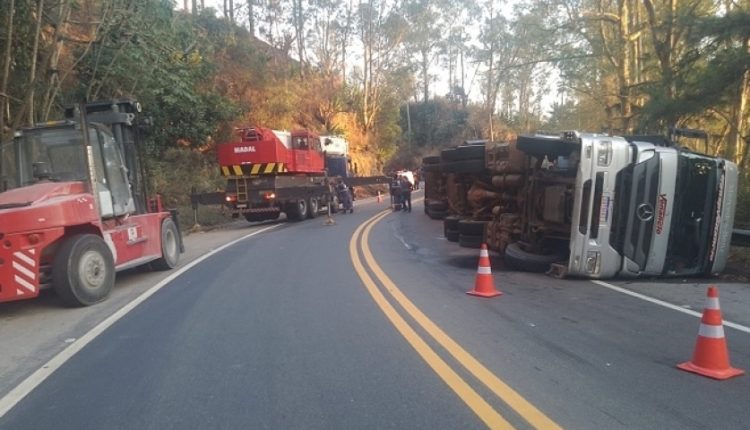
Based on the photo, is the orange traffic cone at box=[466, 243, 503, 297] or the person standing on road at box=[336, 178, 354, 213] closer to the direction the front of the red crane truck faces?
the person standing on road

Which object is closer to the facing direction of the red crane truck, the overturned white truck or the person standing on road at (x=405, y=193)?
the person standing on road

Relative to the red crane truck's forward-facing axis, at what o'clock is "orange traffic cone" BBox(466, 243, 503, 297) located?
The orange traffic cone is roughly at 4 o'clock from the red crane truck.

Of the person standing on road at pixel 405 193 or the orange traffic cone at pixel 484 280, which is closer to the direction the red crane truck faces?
the person standing on road

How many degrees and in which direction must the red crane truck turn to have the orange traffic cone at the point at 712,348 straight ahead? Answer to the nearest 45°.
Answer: approximately 135° to its right

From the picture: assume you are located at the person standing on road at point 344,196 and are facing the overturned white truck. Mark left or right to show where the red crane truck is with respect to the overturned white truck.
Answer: right

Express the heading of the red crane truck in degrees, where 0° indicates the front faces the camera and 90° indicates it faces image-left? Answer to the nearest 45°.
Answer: approximately 225°

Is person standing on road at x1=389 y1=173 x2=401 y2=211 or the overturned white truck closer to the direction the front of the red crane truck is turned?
the person standing on road

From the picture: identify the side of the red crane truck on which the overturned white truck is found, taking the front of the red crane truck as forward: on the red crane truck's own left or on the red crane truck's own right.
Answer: on the red crane truck's own right
